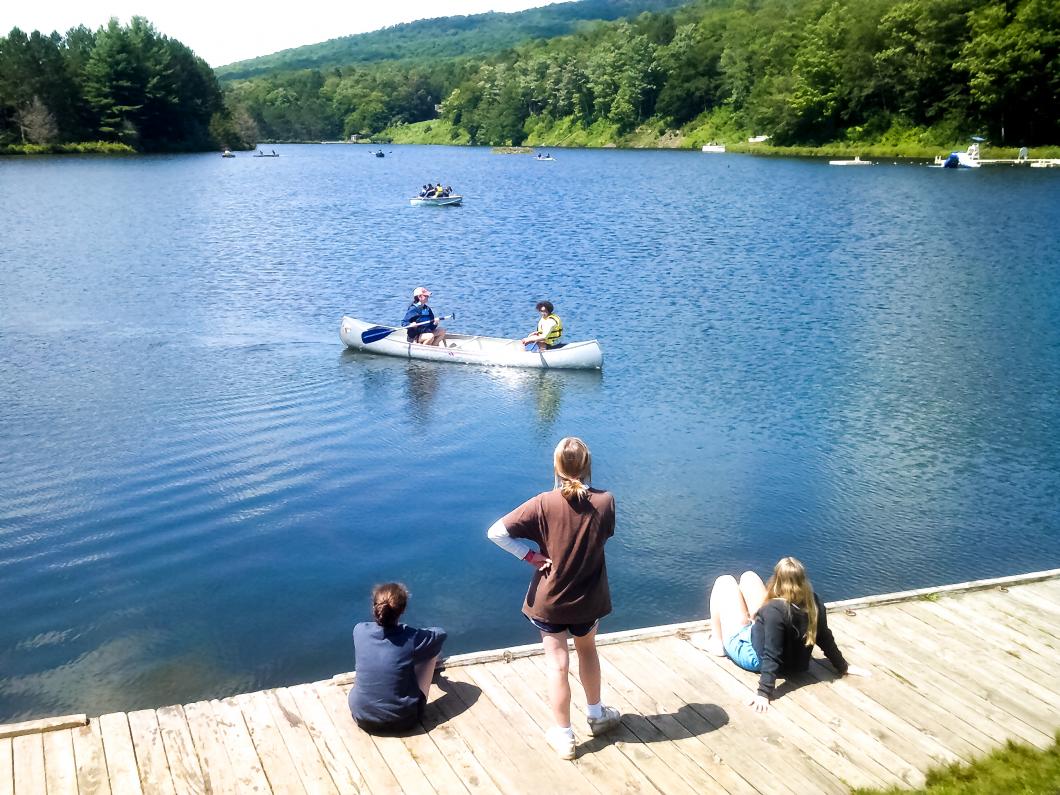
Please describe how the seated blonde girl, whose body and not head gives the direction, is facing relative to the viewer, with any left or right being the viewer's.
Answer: facing away from the viewer and to the left of the viewer

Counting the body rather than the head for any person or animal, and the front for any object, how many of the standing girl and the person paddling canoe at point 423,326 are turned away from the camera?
1

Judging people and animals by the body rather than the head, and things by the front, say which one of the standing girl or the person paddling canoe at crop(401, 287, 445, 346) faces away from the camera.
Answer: the standing girl

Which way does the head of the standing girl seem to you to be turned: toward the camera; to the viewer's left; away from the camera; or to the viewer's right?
away from the camera

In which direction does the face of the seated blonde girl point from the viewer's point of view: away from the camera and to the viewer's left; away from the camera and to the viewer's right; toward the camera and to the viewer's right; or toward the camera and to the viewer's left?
away from the camera and to the viewer's left

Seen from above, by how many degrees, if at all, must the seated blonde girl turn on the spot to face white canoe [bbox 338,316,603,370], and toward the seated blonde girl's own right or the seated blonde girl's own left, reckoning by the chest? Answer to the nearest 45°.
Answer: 0° — they already face it

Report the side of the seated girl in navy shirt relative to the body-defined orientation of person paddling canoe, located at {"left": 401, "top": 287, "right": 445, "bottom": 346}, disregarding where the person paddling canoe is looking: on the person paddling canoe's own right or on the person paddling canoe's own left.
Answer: on the person paddling canoe's own right

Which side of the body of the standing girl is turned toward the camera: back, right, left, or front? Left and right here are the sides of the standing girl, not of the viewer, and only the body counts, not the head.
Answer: back

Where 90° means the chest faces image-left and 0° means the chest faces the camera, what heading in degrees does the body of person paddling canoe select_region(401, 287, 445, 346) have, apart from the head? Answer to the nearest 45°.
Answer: approximately 315°

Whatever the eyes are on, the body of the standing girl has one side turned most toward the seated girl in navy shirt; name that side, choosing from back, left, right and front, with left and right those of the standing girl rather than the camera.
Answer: left

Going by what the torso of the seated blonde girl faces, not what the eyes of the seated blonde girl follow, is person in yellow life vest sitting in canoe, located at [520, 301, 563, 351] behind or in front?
in front

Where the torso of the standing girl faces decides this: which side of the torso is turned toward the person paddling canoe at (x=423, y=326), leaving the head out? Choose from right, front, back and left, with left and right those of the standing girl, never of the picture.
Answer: front

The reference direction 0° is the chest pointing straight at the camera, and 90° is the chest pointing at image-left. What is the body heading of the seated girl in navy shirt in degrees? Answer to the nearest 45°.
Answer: approximately 225°

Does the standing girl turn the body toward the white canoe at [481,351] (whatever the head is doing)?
yes

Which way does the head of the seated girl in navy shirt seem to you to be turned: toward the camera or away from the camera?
away from the camera

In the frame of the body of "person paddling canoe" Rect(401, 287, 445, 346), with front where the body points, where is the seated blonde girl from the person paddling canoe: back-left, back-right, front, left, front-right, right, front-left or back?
front-right

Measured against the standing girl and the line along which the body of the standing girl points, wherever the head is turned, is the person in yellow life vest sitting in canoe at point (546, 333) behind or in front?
in front
